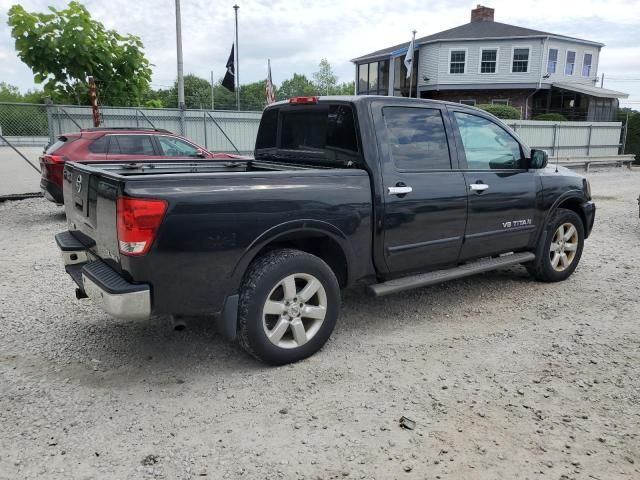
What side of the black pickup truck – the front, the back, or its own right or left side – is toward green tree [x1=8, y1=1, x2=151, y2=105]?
left

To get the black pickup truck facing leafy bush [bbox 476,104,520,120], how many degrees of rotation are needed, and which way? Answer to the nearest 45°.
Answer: approximately 45° to its left

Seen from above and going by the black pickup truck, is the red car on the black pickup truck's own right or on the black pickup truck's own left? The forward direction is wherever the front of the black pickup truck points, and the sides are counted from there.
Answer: on the black pickup truck's own left

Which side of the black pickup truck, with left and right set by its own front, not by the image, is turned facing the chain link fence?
left

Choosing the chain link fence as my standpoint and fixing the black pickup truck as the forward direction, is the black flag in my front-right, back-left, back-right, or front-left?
back-left

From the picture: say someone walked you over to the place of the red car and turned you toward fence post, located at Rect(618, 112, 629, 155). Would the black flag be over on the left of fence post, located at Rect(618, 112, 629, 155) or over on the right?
left

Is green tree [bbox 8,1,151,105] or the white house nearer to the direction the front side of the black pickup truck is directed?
the white house

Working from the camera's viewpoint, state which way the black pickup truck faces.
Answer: facing away from the viewer and to the right of the viewer

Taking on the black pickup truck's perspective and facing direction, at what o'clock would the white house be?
The white house is roughly at 11 o'clock from the black pickup truck.

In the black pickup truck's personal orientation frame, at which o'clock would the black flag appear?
The black flag is roughly at 10 o'clock from the black pickup truck.
